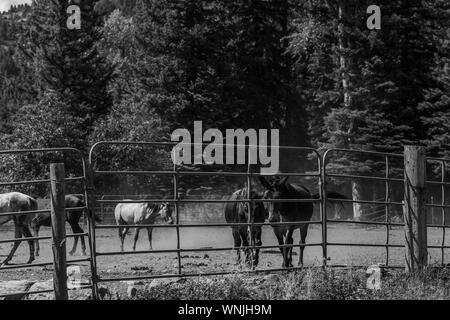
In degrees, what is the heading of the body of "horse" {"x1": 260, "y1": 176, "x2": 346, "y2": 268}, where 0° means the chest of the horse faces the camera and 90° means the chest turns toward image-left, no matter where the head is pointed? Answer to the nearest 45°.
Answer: approximately 45°

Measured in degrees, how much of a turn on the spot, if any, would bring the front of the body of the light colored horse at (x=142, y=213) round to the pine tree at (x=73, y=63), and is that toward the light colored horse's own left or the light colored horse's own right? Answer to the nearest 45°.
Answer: approximately 90° to the light colored horse's own left

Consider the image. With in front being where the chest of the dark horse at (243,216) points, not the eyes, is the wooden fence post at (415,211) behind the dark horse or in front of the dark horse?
in front

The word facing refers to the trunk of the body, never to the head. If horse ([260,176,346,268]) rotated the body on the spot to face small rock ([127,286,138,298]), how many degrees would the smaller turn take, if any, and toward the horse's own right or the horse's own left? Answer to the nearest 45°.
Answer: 0° — it already faces it

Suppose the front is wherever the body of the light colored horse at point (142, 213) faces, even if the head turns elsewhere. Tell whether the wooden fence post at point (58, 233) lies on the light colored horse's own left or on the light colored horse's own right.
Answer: on the light colored horse's own right

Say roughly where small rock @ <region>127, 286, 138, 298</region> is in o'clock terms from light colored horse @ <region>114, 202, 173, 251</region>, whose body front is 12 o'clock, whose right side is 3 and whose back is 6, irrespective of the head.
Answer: The small rock is roughly at 3 o'clock from the light colored horse.

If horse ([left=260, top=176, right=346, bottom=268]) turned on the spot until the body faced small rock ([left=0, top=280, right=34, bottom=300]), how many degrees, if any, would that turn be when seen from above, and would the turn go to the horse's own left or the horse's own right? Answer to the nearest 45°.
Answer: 0° — it already faces it

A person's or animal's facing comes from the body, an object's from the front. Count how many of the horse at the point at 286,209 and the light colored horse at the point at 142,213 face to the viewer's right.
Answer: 1

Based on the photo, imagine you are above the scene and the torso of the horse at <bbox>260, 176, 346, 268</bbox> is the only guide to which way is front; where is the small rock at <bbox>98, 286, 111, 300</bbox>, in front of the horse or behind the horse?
in front

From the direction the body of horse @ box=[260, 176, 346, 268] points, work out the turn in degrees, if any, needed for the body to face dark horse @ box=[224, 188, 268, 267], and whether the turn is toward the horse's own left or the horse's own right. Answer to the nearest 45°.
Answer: approximately 90° to the horse's own right

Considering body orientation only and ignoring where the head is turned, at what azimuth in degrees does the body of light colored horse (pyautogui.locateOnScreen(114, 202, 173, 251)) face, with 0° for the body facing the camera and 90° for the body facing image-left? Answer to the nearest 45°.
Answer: approximately 270°
